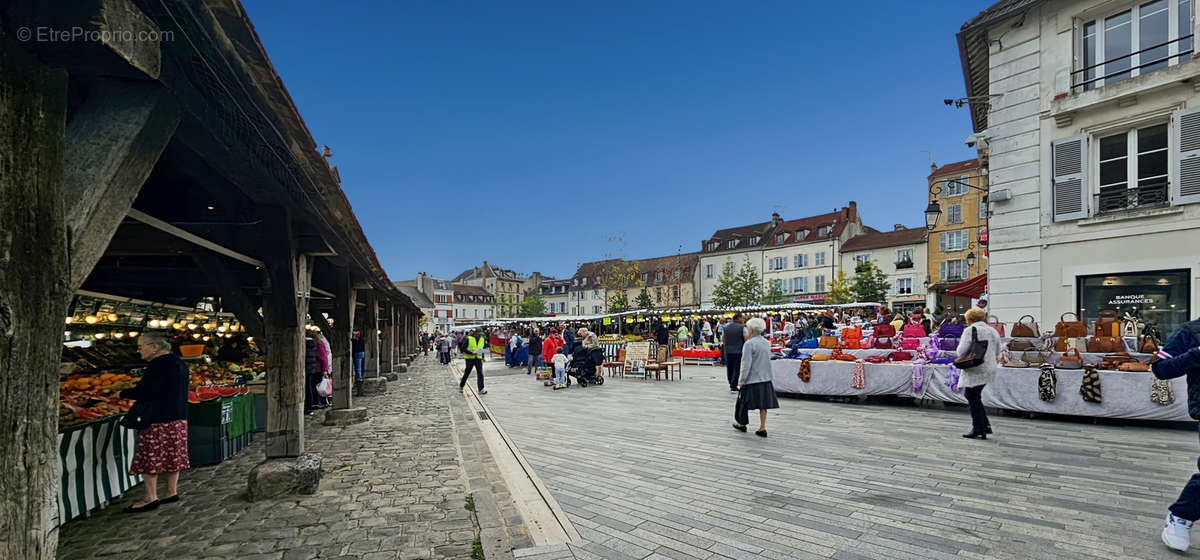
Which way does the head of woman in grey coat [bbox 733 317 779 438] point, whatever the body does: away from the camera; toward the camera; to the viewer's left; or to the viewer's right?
away from the camera

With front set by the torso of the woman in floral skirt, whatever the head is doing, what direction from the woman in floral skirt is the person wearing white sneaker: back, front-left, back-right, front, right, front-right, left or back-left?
back-left

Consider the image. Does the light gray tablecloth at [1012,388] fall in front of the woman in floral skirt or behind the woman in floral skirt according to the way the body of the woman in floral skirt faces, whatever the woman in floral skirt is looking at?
behind

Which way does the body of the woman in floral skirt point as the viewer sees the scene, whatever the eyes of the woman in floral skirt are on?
to the viewer's left

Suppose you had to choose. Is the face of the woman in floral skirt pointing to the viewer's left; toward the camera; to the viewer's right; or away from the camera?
to the viewer's left

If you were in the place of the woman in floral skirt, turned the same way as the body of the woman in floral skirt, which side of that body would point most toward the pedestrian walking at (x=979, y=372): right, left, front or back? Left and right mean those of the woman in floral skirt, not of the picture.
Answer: back
